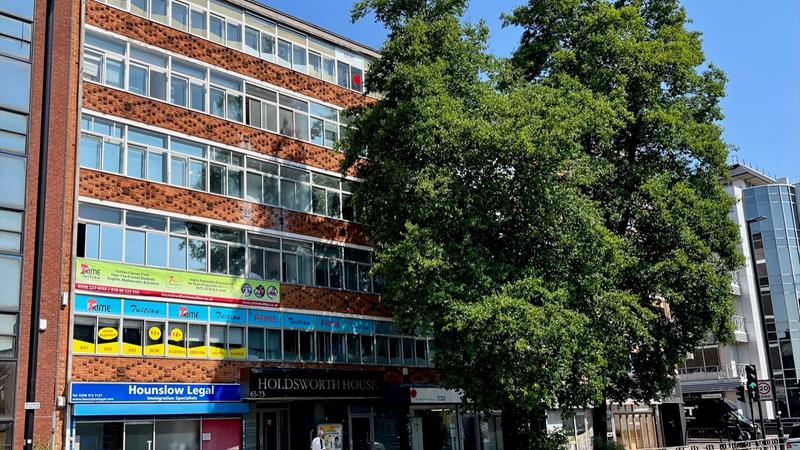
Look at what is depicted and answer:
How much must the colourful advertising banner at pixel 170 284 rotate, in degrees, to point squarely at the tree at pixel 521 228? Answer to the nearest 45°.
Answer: approximately 45° to its left

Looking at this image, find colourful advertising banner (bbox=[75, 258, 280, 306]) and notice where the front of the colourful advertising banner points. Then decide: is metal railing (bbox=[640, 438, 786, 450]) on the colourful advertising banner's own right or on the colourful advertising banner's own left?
on the colourful advertising banner's own left

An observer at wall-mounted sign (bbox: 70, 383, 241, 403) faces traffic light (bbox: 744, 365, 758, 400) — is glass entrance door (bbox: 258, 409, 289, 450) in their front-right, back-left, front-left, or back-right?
front-left

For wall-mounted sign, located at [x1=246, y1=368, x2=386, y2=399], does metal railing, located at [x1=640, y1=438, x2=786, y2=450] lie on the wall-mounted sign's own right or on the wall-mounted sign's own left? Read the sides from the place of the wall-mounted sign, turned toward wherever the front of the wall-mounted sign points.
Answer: on the wall-mounted sign's own left

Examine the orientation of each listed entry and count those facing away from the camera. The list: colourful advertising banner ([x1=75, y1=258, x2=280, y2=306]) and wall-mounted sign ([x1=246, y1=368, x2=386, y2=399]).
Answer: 0

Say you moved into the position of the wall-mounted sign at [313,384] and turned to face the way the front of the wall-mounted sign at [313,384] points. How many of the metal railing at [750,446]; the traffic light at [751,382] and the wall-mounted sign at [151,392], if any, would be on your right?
1

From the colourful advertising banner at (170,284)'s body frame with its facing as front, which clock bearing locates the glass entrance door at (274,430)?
The glass entrance door is roughly at 9 o'clock from the colourful advertising banner.

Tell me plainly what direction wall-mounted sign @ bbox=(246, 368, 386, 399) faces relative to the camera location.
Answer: facing the viewer and to the right of the viewer

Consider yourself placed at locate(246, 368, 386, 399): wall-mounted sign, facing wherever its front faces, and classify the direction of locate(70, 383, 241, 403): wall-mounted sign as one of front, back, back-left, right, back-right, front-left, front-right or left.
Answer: right

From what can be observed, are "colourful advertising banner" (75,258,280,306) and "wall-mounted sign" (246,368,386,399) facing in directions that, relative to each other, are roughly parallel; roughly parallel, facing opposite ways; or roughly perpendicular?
roughly parallel
